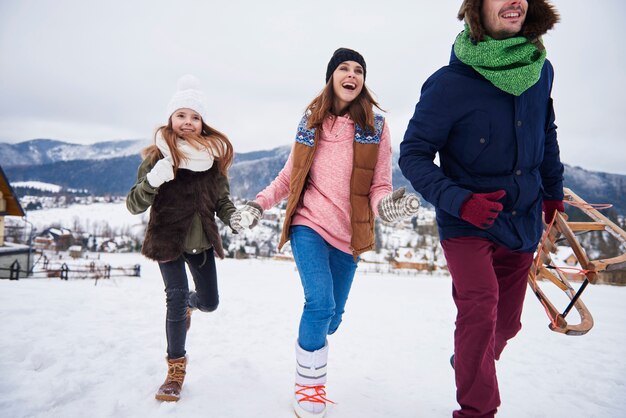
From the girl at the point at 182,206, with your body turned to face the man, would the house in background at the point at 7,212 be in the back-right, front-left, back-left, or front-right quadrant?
back-left

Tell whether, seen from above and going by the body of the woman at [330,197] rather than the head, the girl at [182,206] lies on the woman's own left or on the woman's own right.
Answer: on the woman's own right

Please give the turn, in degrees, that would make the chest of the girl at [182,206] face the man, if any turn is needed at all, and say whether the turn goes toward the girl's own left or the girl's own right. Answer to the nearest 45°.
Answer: approximately 45° to the girl's own left

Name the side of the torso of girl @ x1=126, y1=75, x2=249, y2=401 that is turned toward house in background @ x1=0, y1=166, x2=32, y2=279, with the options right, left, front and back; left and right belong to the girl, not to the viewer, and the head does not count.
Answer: back

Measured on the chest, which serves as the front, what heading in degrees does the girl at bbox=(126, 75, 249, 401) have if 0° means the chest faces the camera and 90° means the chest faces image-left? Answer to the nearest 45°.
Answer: approximately 0°

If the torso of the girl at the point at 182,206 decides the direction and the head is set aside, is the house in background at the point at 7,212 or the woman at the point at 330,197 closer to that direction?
the woman

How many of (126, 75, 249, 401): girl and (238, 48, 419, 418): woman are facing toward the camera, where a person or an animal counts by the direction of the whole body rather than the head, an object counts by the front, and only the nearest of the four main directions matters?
2

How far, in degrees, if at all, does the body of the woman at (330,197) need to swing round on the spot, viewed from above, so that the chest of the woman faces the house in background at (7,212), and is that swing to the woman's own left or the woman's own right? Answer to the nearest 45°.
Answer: approximately 135° to the woman's own right
